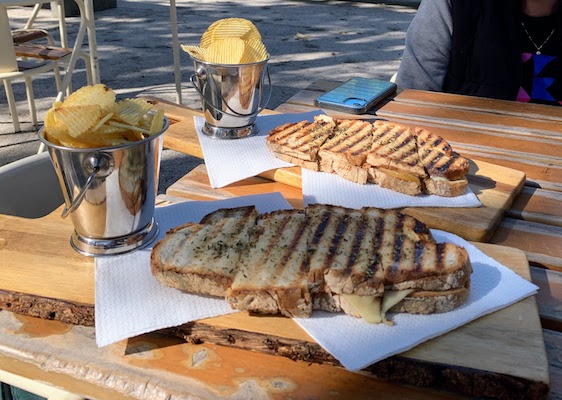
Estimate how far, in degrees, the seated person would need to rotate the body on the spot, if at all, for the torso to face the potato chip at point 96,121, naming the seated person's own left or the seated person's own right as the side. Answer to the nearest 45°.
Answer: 0° — they already face it

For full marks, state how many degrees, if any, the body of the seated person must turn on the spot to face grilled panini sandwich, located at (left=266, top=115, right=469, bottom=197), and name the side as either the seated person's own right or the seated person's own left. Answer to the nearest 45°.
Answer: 0° — they already face it

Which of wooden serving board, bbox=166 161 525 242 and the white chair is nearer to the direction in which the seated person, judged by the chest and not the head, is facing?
the wooden serving board

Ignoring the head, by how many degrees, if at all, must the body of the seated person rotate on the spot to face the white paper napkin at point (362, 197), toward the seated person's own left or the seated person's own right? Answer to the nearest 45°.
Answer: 0° — they already face it

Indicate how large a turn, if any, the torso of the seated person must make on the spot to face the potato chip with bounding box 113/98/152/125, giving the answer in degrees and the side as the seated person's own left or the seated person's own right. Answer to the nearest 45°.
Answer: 0° — they already face it

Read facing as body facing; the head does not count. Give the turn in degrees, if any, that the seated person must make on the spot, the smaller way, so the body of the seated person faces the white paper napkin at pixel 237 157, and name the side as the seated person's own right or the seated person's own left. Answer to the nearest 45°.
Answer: approximately 45° to the seated person's own right

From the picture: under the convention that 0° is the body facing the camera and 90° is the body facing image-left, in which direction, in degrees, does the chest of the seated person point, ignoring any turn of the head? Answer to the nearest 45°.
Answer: approximately 0°
